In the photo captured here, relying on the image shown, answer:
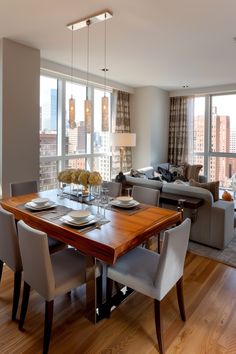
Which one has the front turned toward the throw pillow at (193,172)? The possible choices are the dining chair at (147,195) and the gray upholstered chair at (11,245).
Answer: the gray upholstered chair

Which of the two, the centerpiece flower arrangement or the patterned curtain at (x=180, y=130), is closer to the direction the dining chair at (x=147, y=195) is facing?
the centerpiece flower arrangement

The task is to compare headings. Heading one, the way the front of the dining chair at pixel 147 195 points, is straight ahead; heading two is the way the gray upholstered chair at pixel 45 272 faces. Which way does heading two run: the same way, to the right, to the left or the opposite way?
the opposite way

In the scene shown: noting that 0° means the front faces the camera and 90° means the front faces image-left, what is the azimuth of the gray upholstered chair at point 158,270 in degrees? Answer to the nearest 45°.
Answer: approximately 135°

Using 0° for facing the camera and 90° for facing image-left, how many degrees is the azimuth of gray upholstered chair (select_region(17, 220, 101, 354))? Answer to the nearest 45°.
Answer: approximately 225°

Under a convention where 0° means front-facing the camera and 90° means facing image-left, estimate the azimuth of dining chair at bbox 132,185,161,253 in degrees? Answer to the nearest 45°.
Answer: approximately 45°

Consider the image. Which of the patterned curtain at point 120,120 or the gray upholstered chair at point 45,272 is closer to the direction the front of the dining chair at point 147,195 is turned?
the gray upholstered chair

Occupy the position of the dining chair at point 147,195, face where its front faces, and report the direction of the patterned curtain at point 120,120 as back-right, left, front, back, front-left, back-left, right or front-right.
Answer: back-right

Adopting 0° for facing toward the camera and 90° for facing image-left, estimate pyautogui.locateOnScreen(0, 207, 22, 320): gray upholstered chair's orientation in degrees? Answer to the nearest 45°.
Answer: approximately 225°

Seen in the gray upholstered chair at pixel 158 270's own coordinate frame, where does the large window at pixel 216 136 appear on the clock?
The large window is roughly at 2 o'clock from the gray upholstered chair.
